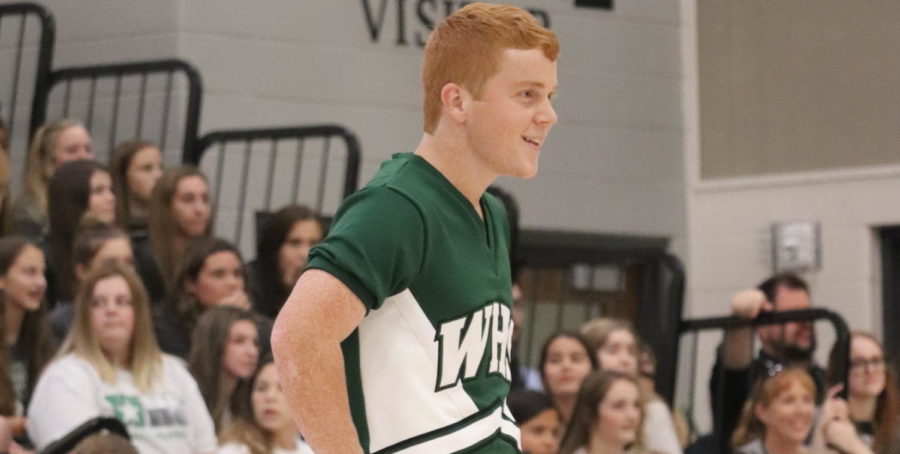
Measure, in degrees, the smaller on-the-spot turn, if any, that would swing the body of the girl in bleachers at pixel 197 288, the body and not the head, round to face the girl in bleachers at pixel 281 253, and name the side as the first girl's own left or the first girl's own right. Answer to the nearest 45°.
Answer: approximately 90° to the first girl's own left

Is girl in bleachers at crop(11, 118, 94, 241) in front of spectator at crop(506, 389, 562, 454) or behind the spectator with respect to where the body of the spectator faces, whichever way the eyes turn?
behind

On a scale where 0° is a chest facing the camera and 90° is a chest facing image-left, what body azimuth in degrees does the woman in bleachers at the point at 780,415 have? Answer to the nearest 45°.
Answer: approximately 315°

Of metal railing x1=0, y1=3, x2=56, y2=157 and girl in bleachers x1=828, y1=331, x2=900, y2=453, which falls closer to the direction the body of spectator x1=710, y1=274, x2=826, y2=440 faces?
the girl in bleachers

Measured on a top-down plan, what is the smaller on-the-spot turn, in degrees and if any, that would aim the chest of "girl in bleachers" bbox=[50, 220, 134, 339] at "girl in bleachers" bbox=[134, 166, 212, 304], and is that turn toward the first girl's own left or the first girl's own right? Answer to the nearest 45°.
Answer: approximately 90° to the first girl's own left

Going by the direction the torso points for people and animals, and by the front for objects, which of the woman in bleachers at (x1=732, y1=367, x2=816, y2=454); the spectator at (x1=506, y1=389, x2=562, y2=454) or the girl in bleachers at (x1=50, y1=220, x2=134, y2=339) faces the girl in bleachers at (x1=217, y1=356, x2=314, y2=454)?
the girl in bleachers at (x1=50, y1=220, x2=134, y2=339)
